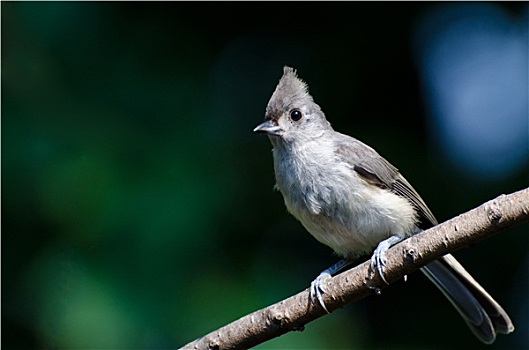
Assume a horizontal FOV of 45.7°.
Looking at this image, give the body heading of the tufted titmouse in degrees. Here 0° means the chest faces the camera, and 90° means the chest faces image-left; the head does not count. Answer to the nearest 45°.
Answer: approximately 45°
